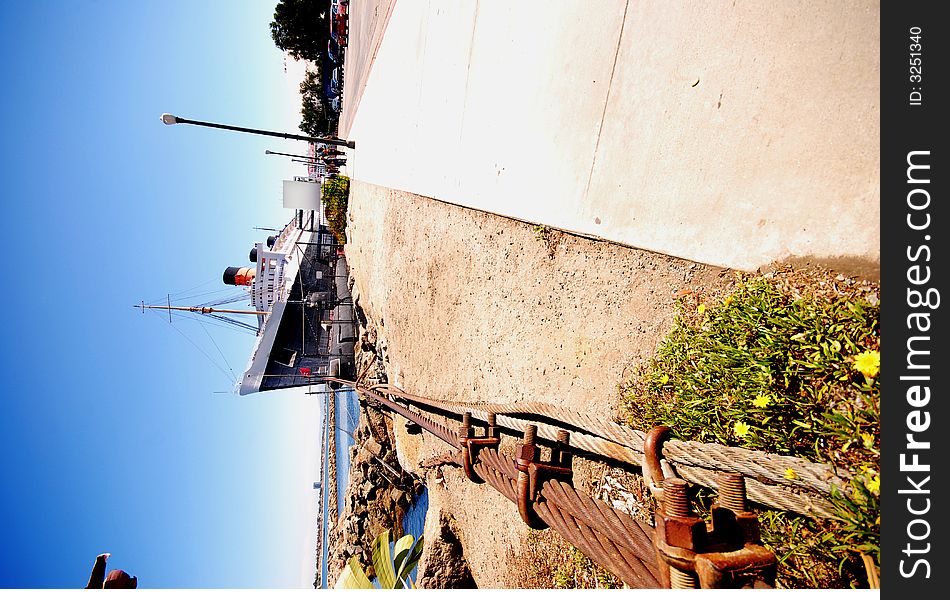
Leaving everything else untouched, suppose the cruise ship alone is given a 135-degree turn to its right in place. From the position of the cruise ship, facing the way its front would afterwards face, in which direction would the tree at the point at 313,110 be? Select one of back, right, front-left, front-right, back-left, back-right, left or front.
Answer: front
